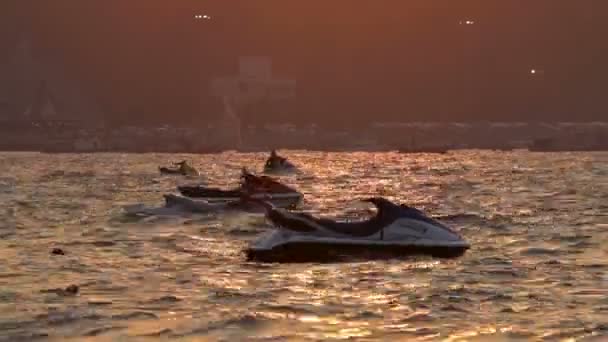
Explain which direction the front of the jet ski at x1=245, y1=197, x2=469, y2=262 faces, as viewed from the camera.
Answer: facing to the right of the viewer
